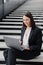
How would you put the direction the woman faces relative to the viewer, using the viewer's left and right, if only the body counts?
facing the viewer and to the left of the viewer
